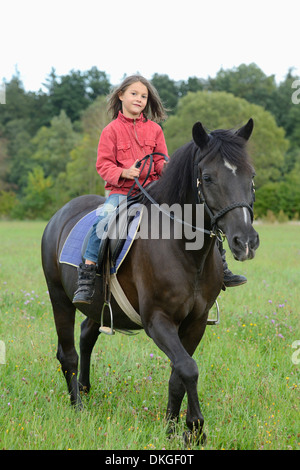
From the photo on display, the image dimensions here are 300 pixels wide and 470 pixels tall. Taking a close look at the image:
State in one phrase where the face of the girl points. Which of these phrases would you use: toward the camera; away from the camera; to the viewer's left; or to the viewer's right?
toward the camera
